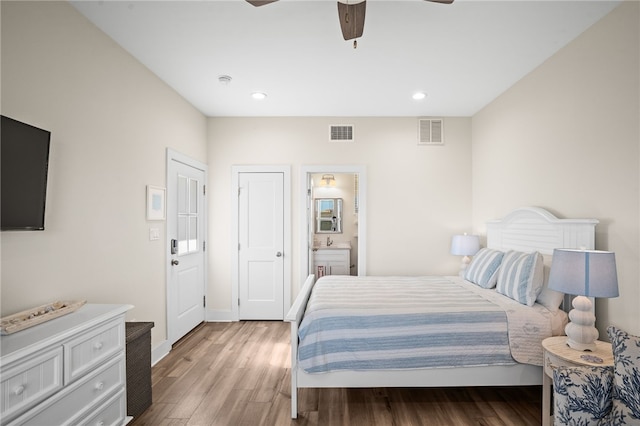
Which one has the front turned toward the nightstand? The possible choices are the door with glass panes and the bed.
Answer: the door with glass panes

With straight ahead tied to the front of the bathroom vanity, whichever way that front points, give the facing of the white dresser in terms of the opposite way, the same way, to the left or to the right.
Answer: to the left

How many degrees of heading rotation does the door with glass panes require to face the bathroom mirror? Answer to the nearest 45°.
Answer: approximately 90° to its left

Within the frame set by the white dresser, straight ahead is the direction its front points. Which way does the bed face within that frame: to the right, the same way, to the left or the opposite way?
the opposite way

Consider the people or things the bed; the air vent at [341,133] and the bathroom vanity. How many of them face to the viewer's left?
1

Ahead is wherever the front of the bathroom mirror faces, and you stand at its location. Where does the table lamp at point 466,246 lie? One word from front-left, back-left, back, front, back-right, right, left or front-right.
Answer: front-left

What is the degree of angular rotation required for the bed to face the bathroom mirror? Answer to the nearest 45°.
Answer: approximately 45° to its right

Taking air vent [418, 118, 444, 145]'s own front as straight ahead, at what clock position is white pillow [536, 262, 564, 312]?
The white pillow is roughly at 11 o'clock from the air vent.

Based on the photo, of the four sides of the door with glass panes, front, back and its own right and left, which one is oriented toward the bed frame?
front

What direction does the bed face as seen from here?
to the viewer's left

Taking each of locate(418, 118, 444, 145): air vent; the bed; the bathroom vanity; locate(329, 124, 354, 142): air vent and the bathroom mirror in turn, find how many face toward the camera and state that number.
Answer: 4

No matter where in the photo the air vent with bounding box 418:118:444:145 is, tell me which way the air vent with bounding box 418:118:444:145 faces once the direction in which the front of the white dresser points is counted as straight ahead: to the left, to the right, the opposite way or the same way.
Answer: to the right

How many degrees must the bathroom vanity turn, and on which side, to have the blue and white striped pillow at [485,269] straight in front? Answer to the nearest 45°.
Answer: approximately 45° to its left

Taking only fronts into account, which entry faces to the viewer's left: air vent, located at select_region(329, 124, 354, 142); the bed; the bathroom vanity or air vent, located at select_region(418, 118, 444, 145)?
the bed

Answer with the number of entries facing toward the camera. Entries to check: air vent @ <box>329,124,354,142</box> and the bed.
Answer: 1

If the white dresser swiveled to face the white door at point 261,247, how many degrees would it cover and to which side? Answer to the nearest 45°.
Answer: approximately 90° to its left

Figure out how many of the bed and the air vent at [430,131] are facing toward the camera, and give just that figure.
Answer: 1
